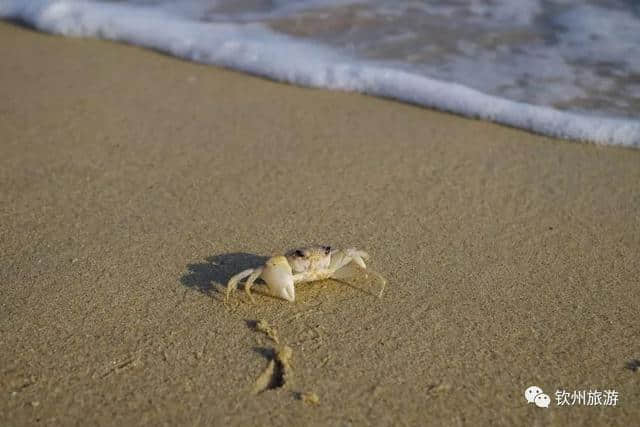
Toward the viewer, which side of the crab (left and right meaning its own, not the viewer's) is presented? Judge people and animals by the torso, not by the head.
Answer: front
